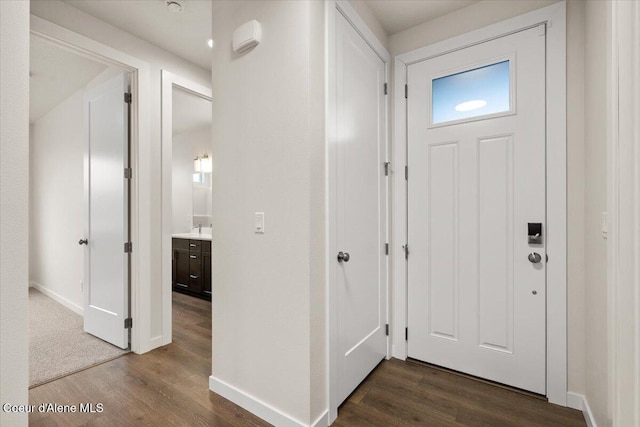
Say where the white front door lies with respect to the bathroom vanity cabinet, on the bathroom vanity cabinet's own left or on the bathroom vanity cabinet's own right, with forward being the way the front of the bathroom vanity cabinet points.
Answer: on the bathroom vanity cabinet's own left

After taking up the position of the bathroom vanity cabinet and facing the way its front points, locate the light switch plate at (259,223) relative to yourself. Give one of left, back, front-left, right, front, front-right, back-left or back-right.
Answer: front-left

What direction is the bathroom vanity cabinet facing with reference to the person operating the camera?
facing the viewer and to the left of the viewer

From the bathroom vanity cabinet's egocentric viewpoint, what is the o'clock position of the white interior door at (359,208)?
The white interior door is roughly at 10 o'clock from the bathroom vanity cabinet.
